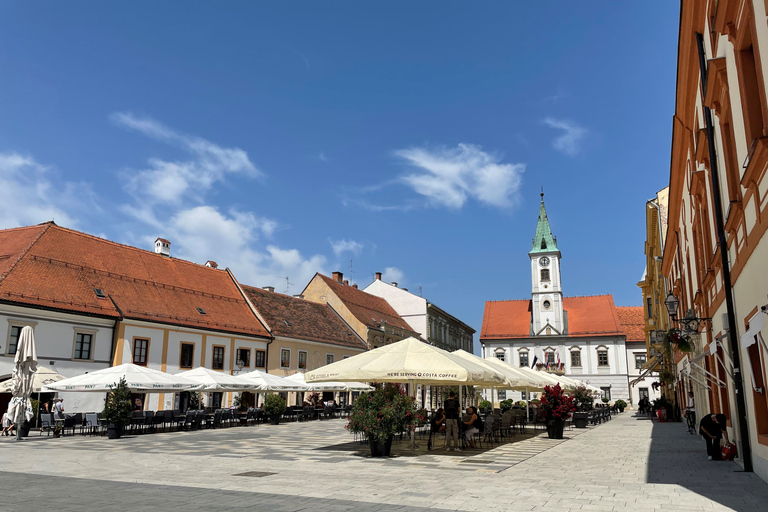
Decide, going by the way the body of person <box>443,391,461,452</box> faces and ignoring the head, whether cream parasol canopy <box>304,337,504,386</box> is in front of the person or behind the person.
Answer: in front
